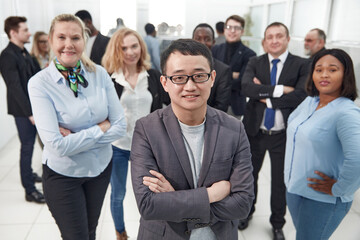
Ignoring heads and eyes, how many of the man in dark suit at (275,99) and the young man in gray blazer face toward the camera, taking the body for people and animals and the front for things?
2

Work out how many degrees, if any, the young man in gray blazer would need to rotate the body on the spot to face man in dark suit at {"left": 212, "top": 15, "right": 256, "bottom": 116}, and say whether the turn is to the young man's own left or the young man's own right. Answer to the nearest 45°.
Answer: approximately 180°

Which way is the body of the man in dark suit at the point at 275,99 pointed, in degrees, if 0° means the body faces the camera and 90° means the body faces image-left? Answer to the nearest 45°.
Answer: approximately 0°

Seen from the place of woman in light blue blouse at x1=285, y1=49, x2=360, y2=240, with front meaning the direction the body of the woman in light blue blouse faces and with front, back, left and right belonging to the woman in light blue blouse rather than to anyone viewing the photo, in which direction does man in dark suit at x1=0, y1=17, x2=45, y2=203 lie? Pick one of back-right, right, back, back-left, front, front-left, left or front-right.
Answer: front-right

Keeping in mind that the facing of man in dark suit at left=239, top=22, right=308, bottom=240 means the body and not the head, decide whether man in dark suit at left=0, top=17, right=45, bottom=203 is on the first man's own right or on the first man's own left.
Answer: on the first man's own right

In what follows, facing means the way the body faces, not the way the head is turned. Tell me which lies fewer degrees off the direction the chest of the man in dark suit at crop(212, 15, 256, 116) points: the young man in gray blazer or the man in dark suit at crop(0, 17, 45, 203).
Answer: the young man in gray blazer

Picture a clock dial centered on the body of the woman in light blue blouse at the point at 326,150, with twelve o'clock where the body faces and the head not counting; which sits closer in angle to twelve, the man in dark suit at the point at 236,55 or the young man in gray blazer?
the young man in gray blazer

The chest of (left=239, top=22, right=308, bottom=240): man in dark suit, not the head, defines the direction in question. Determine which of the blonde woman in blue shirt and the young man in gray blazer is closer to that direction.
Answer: the young man in gray blazer

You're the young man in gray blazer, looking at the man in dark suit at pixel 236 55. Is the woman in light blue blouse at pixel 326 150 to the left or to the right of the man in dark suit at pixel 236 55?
right
